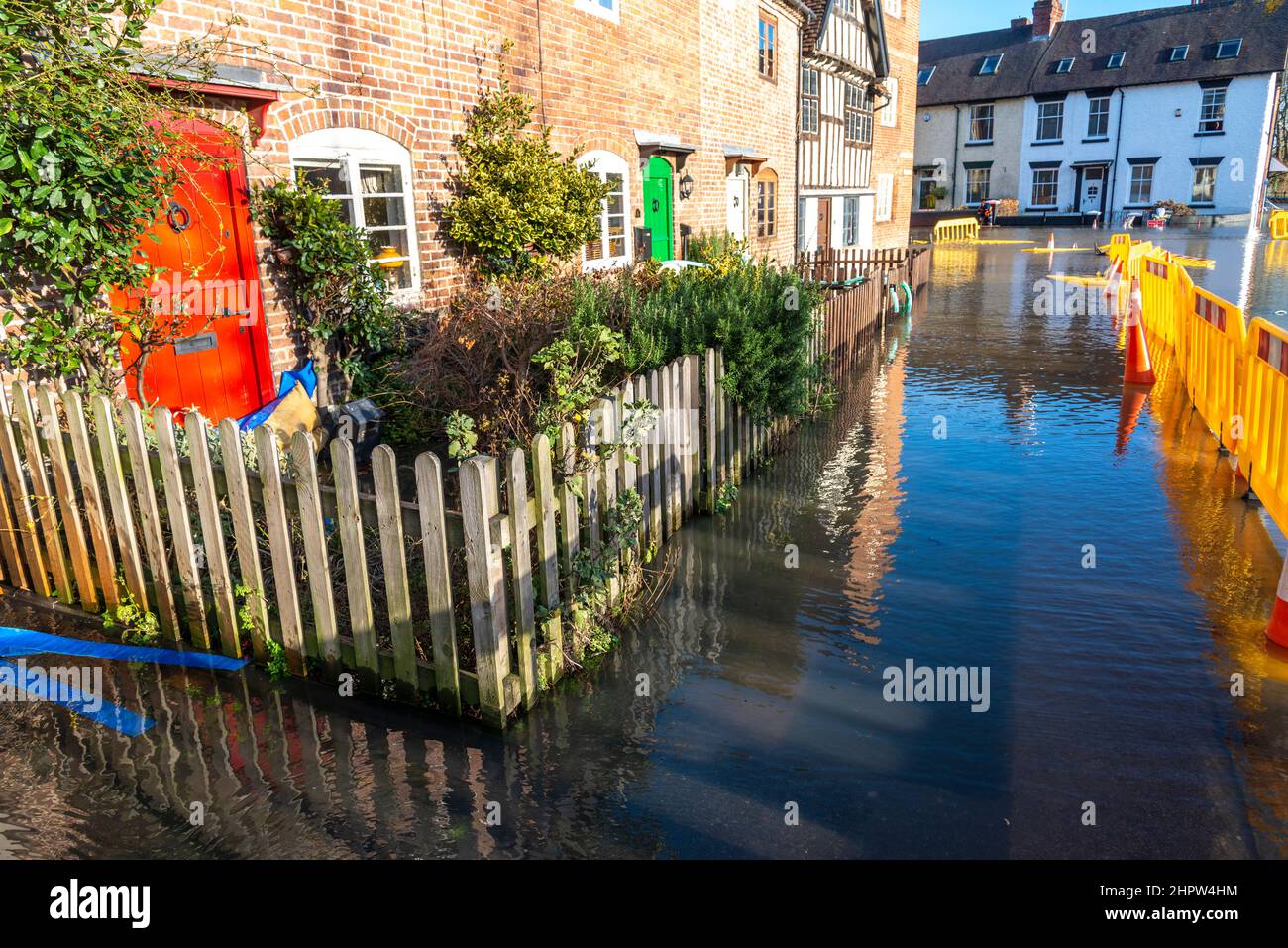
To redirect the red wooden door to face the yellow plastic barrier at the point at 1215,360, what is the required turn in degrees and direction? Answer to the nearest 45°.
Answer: approximately 45° to its left

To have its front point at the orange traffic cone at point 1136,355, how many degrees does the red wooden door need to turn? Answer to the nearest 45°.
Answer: approximately 45° to its left

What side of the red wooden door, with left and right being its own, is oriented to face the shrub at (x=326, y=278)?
left

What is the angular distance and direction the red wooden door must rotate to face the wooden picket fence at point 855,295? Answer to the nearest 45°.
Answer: approximately 45° to its left

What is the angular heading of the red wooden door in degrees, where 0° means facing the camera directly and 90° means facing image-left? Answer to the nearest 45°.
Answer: approximately 315°

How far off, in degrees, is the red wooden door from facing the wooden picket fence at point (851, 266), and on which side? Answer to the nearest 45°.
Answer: approximately 90° to its left
